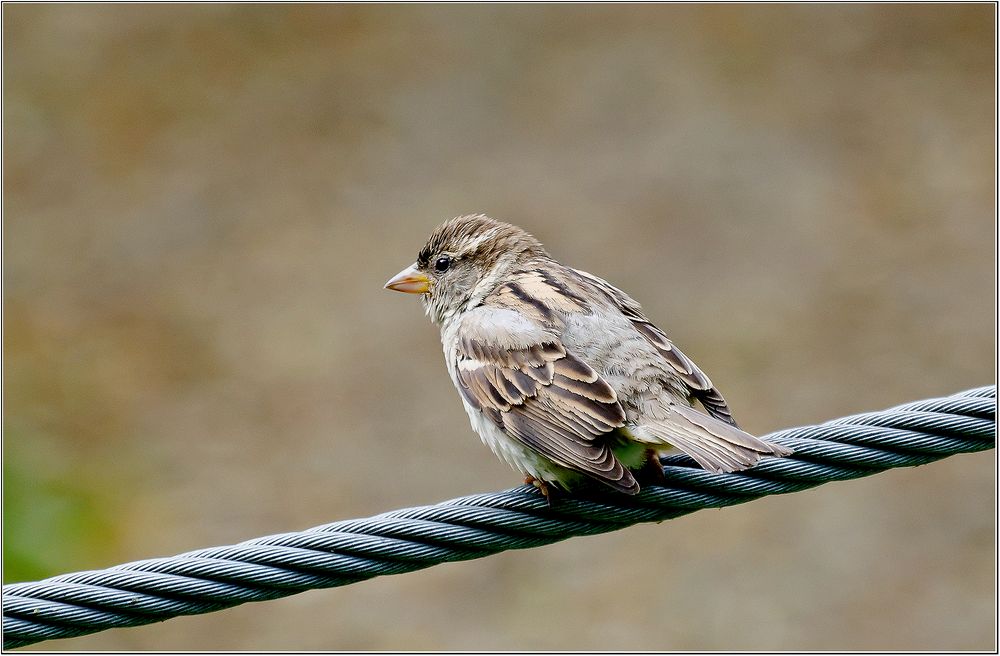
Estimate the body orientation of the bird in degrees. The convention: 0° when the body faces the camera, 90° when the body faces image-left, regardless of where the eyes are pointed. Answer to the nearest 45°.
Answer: approximately 135°
